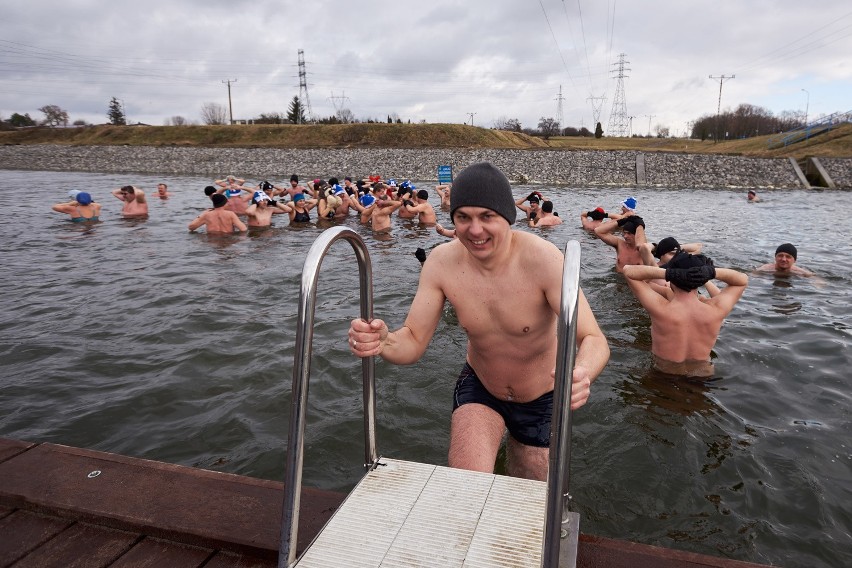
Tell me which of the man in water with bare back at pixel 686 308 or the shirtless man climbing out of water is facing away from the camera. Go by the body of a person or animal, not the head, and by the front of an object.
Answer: the man in water with bare back

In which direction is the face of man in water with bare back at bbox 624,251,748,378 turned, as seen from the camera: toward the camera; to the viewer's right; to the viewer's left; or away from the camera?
away from the camera

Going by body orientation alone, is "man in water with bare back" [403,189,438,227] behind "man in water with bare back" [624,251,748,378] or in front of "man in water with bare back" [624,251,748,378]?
in front

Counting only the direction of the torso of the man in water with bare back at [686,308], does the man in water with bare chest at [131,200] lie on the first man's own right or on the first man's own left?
on the first man's own left

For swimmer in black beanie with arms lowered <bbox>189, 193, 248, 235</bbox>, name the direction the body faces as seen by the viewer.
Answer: away from the camera

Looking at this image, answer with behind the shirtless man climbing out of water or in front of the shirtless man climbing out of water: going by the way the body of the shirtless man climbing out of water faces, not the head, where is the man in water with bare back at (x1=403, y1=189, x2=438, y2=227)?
behind

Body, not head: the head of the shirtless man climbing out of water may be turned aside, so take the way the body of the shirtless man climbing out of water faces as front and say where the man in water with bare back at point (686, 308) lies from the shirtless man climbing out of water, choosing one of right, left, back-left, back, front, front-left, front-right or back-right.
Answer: back-left

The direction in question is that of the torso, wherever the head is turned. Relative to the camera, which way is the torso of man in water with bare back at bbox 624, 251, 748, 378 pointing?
away from the camera

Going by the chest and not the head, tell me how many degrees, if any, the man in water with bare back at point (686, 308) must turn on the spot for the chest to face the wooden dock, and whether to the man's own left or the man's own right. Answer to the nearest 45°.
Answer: approximately 135° to the man's own left

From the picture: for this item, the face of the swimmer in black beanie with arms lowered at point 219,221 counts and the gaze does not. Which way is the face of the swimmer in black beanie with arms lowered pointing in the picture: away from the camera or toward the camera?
away from the camera

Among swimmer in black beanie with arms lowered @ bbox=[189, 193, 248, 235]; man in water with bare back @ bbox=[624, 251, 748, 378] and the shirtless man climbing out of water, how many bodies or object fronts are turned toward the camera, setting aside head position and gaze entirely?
1
